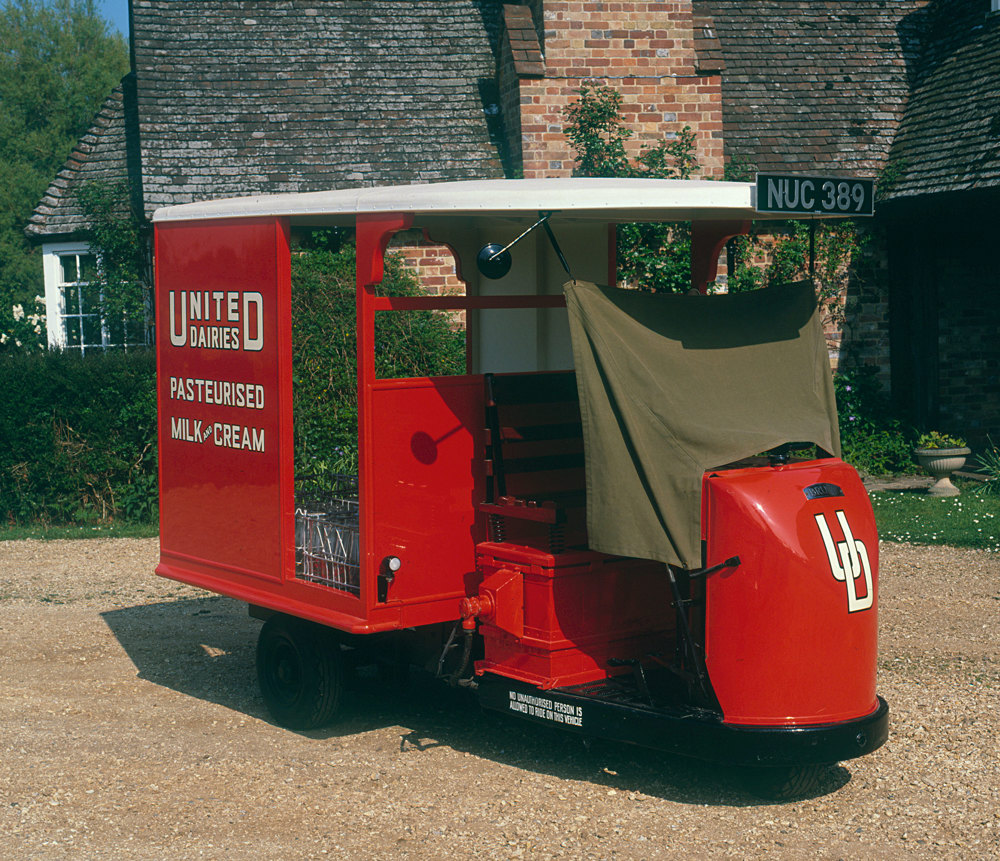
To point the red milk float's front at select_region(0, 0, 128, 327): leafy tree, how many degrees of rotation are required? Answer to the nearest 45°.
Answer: approximately 180°

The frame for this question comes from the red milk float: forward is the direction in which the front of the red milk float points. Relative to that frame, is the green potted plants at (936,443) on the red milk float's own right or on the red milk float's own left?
on the red milk float's own left

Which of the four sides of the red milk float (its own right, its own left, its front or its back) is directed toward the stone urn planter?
left

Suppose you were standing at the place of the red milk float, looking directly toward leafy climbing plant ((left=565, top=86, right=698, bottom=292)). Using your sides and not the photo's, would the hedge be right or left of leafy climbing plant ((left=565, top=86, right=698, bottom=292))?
left

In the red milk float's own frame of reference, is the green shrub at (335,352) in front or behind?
behind

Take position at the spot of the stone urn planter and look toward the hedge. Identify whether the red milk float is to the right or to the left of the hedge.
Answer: left

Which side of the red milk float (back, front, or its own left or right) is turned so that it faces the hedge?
back

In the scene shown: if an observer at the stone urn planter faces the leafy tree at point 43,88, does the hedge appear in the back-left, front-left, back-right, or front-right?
front-left
